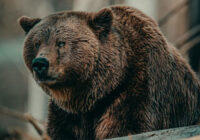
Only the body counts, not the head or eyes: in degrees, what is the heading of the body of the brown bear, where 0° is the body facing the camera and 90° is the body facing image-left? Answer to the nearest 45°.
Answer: approximately 45°
